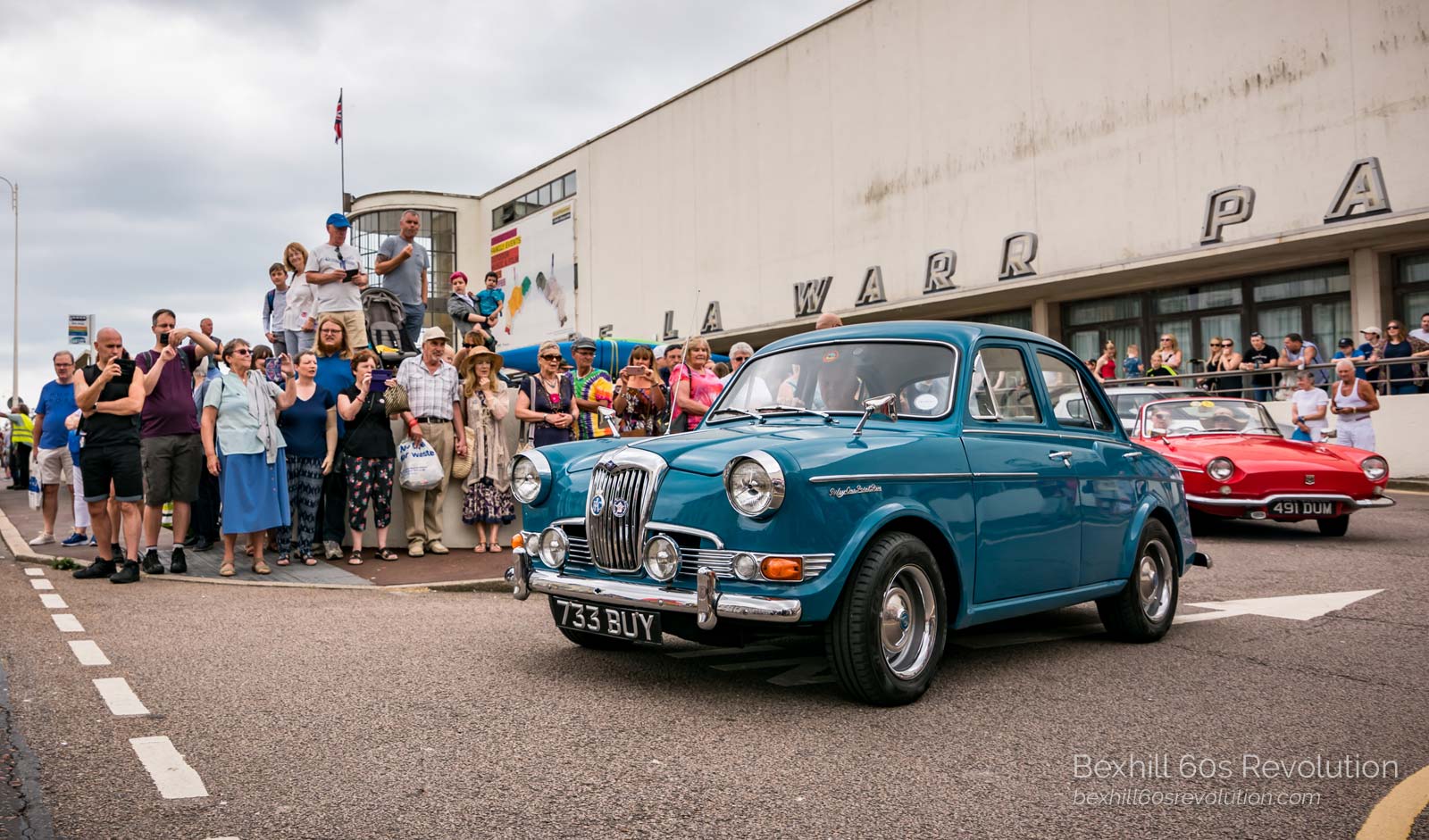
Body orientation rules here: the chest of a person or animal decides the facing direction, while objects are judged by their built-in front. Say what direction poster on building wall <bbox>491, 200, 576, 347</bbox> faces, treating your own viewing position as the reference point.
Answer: facing the viewer and to the left of the viewer

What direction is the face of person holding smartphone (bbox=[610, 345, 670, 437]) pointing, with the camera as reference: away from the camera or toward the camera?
toward the camera

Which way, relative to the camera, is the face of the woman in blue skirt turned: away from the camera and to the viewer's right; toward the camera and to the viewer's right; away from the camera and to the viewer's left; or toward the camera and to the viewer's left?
toward the camera and to the viewer's right

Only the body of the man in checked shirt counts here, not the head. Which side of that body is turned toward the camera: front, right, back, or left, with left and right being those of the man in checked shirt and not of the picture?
front

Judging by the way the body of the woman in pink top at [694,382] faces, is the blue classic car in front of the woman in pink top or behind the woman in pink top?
in front

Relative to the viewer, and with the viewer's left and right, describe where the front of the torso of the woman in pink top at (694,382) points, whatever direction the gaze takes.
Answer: facing the viewer and to the right of the viewer

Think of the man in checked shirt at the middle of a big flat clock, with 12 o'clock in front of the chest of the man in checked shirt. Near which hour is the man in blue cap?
The man in blue cap is roughly at 5 o'clock from the man in checked shirt.

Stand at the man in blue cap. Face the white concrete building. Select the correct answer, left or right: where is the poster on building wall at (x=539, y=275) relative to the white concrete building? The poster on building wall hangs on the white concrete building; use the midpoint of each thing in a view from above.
left

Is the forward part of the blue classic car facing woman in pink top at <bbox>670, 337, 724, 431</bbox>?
no

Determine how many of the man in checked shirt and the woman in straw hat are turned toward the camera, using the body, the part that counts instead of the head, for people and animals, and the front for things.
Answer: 2

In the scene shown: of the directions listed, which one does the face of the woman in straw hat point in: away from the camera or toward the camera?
toward the camera

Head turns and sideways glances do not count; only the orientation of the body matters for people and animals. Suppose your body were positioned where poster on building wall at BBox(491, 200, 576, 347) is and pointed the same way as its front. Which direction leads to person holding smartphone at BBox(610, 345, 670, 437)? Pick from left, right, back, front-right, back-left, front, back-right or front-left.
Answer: front-left

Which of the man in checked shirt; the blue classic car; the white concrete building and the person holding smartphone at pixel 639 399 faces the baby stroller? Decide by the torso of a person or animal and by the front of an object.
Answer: the white concrete building

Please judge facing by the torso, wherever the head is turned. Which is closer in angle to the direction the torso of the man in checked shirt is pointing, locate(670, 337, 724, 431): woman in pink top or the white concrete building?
the woman in pink top
